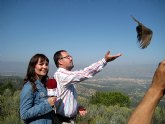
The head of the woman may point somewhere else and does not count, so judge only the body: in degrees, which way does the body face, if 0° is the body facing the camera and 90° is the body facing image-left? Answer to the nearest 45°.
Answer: approximately 315°

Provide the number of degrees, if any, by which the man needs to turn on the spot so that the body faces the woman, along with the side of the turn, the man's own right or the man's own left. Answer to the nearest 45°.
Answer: approximately 135° to the man's own right

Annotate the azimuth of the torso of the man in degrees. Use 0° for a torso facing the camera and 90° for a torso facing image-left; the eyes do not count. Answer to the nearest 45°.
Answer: approximately 270°

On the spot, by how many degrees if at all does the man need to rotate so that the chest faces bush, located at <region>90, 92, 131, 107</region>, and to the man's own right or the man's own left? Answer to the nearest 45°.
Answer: approximately 90° to the man's own left

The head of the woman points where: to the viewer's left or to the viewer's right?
to the viewer's right
